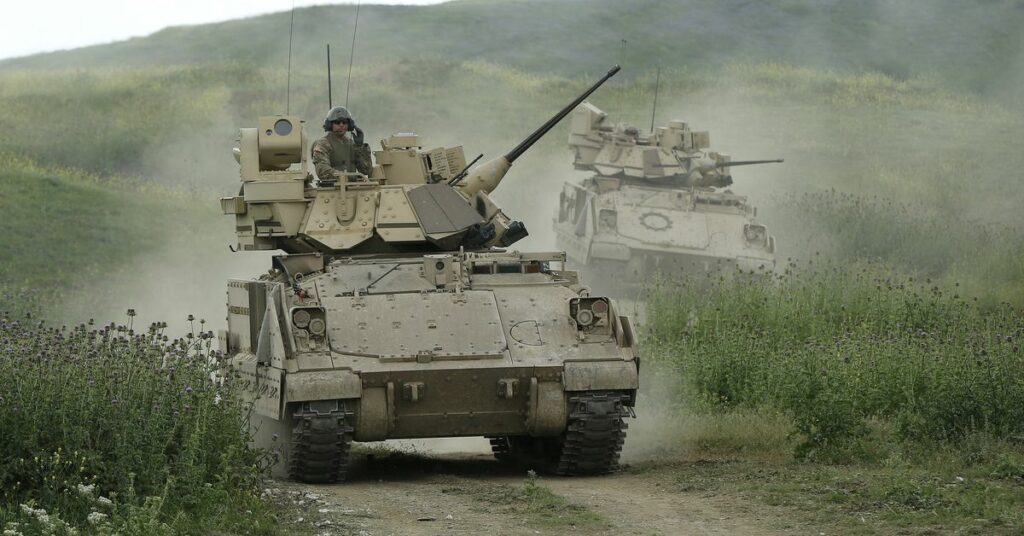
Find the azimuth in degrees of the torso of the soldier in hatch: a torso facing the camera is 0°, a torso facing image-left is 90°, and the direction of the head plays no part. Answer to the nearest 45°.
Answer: approximately 0°

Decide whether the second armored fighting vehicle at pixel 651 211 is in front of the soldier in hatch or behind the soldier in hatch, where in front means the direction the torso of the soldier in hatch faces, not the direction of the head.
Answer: behind

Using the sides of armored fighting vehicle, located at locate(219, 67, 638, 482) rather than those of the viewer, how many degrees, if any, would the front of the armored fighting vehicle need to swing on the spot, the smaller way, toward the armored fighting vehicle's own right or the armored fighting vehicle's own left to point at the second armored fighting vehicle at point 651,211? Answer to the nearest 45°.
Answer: approximately 180°

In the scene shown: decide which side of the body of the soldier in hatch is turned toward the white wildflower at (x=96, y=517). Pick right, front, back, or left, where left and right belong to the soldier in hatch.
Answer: front

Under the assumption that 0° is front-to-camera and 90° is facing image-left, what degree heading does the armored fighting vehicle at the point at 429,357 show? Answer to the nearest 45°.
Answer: approximately 0°

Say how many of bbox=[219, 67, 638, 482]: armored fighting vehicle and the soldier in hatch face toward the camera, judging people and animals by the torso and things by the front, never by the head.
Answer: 2
